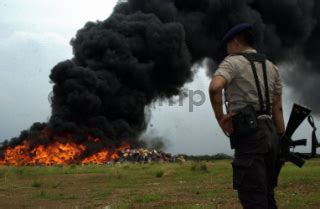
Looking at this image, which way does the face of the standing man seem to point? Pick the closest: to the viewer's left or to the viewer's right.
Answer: to the viewer's left

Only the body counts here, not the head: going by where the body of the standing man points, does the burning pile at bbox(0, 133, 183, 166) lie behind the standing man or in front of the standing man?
in front

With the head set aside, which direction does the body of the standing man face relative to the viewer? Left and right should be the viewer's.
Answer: facing away from the viewer and to the left of the viewer
